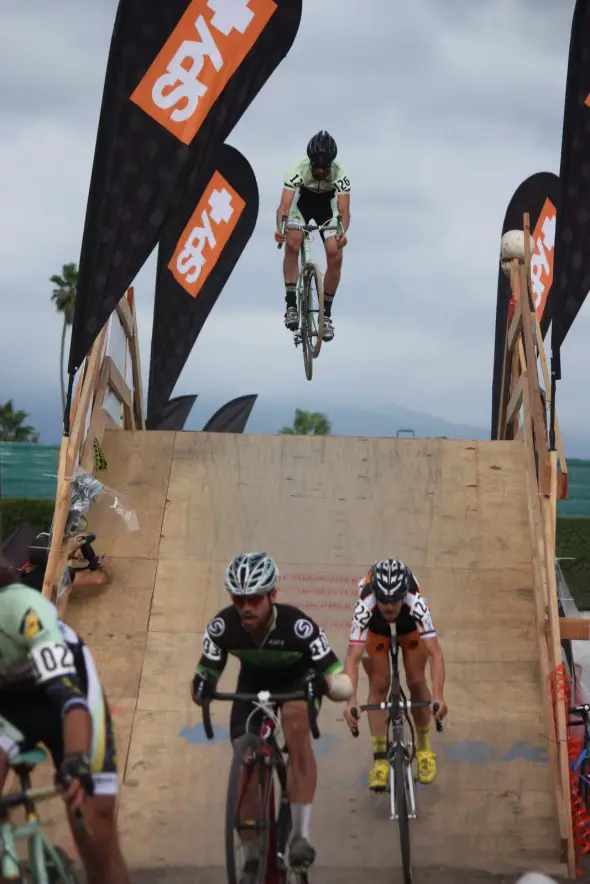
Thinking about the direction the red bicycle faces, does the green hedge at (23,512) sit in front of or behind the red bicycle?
behind

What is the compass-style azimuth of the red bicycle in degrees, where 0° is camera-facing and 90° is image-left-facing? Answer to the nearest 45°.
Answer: approximately 0°

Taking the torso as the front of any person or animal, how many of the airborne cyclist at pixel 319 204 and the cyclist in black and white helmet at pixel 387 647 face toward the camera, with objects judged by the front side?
2

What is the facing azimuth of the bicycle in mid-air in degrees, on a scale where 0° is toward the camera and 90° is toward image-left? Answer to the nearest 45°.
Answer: approximately 0°
